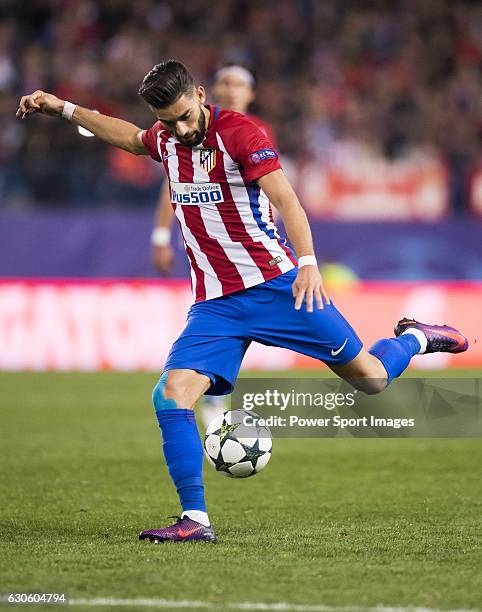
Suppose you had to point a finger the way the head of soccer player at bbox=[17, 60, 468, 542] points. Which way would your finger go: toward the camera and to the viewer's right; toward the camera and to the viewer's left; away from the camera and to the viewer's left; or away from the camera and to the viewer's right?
toward the camera and to the viewer's left

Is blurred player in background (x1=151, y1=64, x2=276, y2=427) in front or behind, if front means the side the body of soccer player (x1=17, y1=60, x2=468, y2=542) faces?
behind

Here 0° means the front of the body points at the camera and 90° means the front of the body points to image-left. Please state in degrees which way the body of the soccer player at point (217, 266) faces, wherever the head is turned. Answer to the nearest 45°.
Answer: approximately 45°
